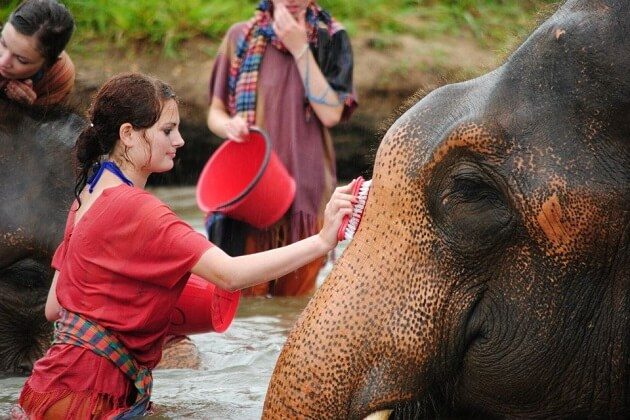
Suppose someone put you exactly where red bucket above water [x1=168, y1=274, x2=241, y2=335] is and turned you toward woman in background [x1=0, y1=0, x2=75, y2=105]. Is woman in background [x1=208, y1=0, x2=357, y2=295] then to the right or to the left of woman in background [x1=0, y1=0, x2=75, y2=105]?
right

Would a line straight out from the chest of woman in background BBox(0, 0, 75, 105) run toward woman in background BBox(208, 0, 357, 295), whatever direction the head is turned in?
no

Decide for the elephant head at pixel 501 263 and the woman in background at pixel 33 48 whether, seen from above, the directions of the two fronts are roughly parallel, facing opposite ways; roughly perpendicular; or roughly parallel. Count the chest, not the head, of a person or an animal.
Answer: roughly perpendicular

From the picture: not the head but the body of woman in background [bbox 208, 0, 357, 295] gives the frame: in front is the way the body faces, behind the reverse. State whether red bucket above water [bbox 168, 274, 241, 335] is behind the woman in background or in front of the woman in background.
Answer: in front

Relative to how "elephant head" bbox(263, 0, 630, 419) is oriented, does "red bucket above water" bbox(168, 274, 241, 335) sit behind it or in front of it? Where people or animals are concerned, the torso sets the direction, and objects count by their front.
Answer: in front

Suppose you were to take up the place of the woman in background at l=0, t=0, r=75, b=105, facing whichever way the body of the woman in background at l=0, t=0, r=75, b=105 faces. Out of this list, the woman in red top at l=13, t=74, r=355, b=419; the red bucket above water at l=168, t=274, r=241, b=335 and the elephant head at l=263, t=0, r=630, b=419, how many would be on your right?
0

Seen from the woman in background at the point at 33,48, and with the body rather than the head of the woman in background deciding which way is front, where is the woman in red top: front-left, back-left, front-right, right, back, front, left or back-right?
front-left

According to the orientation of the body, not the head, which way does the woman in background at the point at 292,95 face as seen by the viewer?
toward the camera

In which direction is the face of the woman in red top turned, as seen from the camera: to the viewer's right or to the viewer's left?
to the viewer's right

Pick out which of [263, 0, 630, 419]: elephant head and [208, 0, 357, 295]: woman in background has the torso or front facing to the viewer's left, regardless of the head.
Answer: the elephant head

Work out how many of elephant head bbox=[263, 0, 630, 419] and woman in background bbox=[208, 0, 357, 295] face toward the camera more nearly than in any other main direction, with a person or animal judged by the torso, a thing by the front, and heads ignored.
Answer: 1

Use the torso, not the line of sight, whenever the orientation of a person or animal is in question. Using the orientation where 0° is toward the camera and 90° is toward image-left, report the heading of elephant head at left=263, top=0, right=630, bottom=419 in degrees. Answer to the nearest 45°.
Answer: approximately 90°

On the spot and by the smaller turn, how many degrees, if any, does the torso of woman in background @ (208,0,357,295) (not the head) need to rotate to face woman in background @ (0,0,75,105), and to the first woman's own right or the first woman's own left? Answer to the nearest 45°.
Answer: approximately 45° to the first woman's own right

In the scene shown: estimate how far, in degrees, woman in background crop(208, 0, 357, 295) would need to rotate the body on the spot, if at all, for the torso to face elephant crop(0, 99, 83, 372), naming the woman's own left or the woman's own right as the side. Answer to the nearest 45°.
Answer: approximately 45° to the woman's own right
